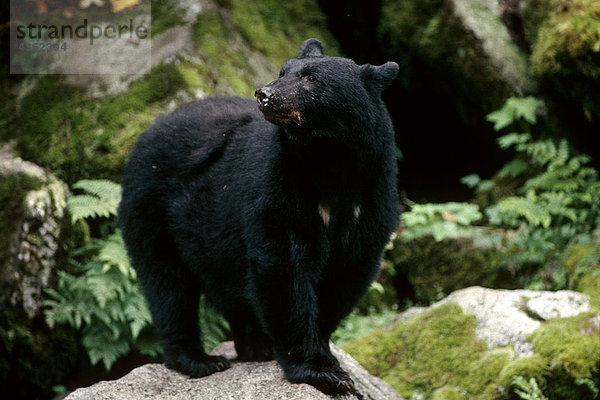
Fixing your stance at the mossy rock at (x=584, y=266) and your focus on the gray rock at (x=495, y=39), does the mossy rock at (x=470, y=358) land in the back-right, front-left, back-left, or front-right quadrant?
back-left

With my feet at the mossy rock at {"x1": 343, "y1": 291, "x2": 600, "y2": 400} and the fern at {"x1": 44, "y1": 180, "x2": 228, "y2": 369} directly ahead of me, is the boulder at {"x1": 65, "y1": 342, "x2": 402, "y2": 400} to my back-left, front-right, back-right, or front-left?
front-left

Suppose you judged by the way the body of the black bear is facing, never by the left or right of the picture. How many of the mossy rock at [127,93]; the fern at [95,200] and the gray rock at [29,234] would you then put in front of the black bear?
0

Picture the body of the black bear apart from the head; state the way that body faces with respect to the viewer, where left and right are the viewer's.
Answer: facing the viewer and to the right of the viewer

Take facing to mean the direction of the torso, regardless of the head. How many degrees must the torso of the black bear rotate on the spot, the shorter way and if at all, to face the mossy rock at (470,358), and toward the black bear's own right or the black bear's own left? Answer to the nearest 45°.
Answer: approximately 90° to the black bear's own left

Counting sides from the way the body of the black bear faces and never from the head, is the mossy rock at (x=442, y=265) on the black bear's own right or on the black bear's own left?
on the black bear's own left

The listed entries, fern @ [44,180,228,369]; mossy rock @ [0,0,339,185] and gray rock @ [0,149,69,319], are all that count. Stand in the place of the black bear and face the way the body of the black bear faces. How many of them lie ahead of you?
0

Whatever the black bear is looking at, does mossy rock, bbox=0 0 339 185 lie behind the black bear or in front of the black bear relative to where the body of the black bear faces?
behind

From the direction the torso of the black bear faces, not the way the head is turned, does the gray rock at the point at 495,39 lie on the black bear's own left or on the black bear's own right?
on the black bear's own left

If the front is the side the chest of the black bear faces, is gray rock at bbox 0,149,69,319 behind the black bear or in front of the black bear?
behind
